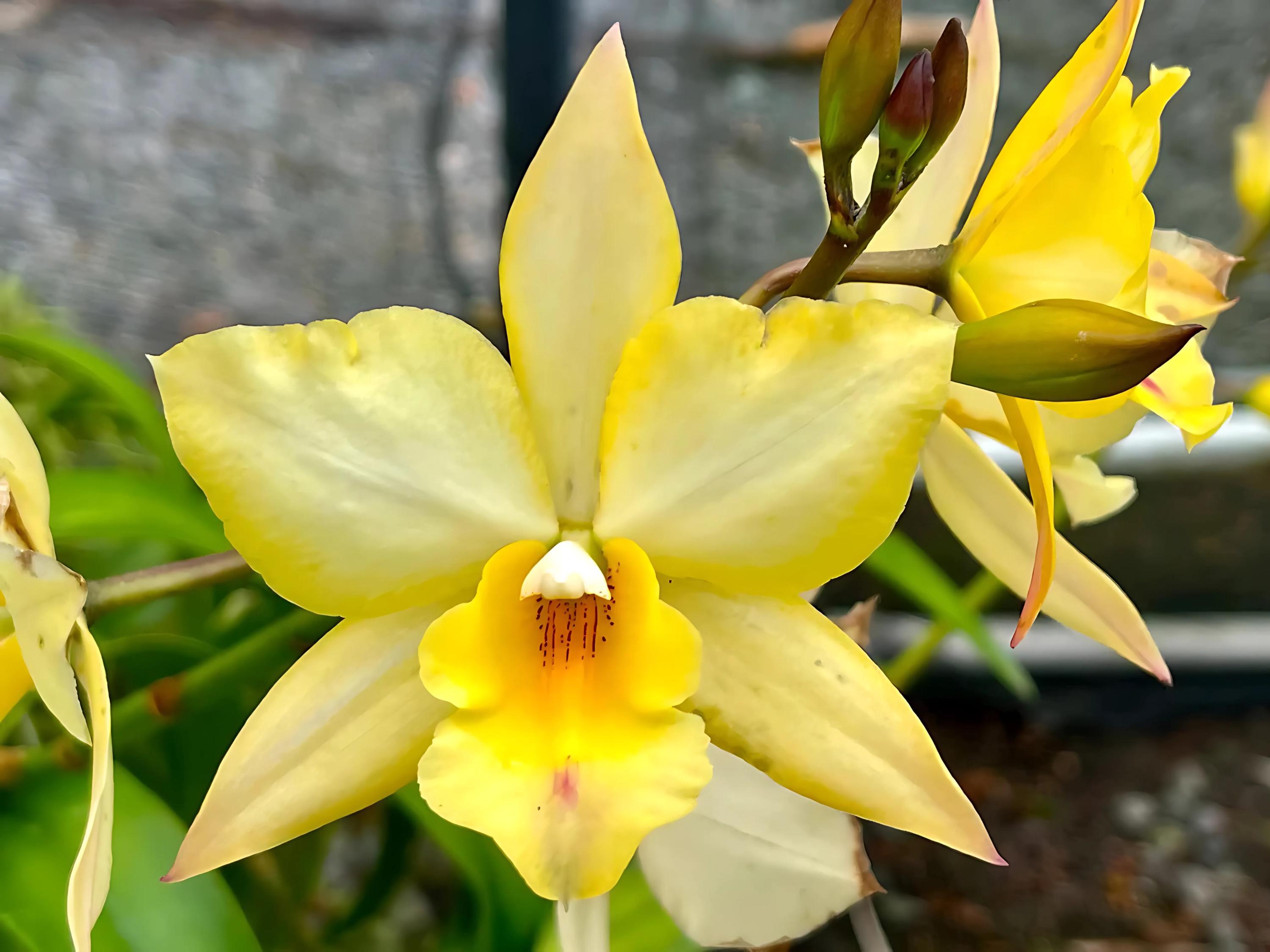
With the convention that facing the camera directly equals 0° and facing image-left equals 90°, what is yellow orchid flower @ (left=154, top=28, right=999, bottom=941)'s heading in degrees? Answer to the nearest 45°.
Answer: approximately 0°

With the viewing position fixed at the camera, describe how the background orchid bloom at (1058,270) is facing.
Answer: facing to the right of the viewer

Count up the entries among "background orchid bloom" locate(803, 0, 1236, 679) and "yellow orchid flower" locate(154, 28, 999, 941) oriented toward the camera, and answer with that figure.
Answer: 1
